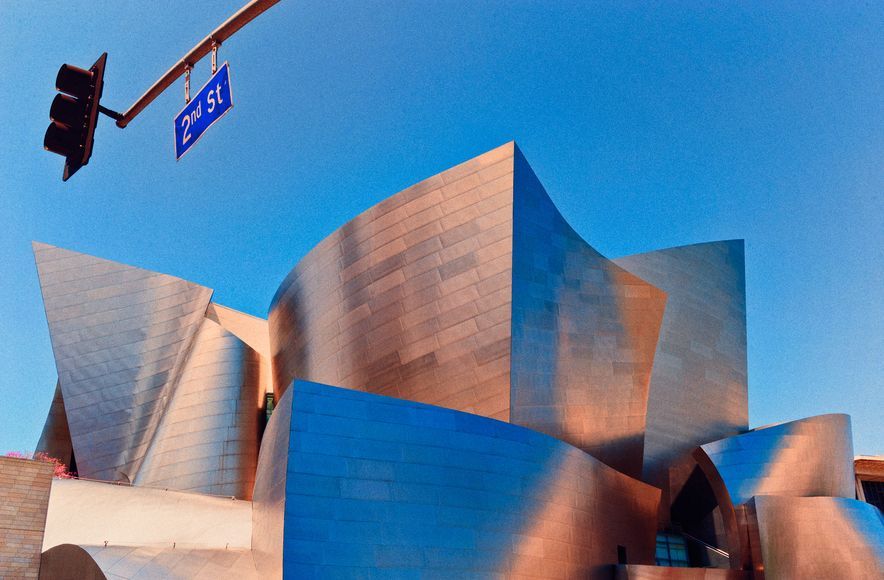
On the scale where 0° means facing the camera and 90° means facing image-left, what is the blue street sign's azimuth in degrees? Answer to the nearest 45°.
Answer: approximately 45°

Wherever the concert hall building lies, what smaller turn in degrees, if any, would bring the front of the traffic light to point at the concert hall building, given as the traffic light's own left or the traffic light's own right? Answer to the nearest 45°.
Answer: approximately 135° to the traffic light's own right

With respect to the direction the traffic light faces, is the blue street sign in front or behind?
behind

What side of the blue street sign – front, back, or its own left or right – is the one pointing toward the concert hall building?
back

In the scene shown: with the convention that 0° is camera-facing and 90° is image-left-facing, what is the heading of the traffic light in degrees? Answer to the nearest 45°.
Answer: approximately 90°

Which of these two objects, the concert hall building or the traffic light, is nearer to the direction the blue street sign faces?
the traffic light
